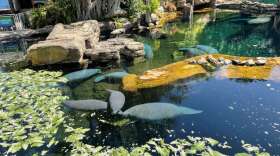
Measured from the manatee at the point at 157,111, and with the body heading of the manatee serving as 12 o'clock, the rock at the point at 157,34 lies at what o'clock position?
The rock is roughly at 3 o'clock from the manatee.

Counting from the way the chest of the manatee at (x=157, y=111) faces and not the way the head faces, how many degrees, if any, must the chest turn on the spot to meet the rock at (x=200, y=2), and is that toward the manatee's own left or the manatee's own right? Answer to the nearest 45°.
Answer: approximately 90° to the manatee's own right

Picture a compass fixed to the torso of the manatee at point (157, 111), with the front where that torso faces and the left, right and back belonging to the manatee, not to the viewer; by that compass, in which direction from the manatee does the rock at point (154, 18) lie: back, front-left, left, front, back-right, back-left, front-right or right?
right

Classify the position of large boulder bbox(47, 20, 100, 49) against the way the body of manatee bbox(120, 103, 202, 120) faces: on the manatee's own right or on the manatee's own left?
on the manatee's own right

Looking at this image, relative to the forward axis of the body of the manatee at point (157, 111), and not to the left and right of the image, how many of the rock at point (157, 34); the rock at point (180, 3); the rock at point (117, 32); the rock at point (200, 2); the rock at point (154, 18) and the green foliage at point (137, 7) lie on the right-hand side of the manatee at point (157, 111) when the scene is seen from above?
6

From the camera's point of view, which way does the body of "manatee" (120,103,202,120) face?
to the viewer's left

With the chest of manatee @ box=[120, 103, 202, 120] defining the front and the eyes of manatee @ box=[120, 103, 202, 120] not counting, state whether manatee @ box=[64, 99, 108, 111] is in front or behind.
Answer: in front

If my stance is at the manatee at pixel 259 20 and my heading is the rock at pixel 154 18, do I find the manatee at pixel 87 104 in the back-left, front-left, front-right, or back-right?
front-left

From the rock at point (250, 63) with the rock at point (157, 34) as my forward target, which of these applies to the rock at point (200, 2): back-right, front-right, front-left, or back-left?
front-right

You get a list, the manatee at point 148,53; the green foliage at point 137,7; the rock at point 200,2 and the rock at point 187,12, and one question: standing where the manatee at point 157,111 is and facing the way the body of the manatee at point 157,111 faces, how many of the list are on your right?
4
